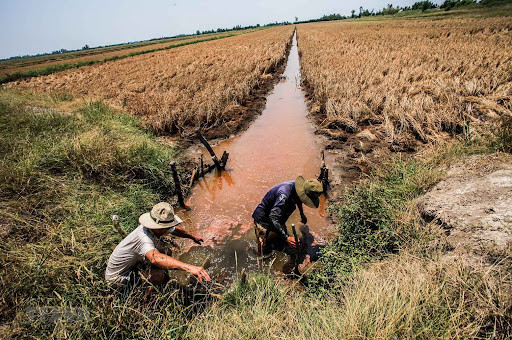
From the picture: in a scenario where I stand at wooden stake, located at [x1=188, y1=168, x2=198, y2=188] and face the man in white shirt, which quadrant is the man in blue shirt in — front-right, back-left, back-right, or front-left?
front-left

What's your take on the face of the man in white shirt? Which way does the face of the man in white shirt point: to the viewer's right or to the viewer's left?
to the viewer's right

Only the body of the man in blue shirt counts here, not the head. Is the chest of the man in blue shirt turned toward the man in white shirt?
no

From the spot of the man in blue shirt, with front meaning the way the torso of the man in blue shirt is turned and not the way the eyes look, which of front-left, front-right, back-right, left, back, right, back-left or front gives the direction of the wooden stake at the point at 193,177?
back-left

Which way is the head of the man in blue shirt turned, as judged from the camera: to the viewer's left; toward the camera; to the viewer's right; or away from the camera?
to the viewer's right

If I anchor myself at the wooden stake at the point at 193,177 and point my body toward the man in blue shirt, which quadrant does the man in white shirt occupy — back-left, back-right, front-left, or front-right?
front-right

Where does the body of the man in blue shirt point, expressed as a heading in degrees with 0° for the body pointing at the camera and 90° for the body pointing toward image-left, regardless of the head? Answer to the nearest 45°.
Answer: approximately 270°
